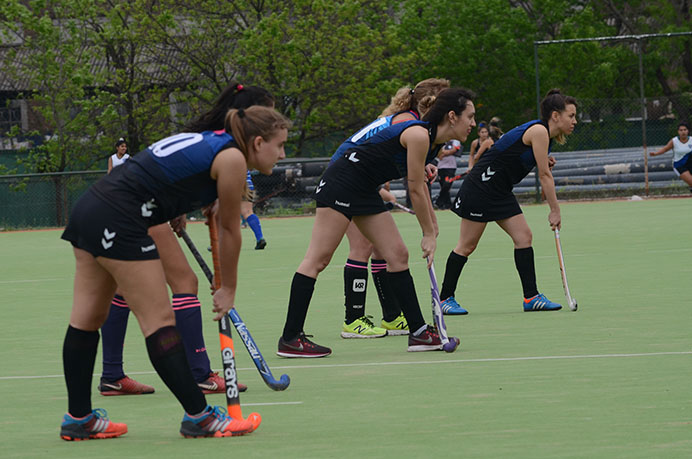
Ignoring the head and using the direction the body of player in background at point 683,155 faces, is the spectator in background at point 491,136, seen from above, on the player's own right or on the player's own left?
on the player's own right

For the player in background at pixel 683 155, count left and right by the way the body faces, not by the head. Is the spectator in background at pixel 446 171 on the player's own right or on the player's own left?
on the player's own right
